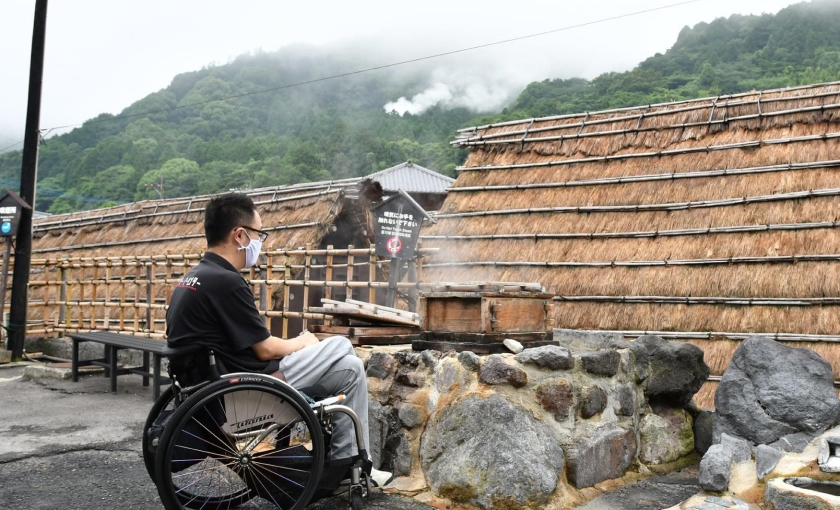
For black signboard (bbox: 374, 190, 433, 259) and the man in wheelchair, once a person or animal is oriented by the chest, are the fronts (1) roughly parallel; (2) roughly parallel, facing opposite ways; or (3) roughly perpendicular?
roughly perpendicular

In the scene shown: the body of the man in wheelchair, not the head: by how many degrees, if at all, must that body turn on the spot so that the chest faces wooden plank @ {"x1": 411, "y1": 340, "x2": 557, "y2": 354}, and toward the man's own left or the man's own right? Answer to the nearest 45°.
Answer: approximately 45° to the man's own left

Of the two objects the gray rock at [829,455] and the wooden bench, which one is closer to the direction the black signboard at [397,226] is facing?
the gray rock

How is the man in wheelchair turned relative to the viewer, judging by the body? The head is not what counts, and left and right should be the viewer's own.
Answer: facing to the right of the viewer

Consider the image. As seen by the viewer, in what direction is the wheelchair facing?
to the viewer's right

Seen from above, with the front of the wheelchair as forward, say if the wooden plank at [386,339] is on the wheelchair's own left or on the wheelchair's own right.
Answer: on the wheelchair's own left
